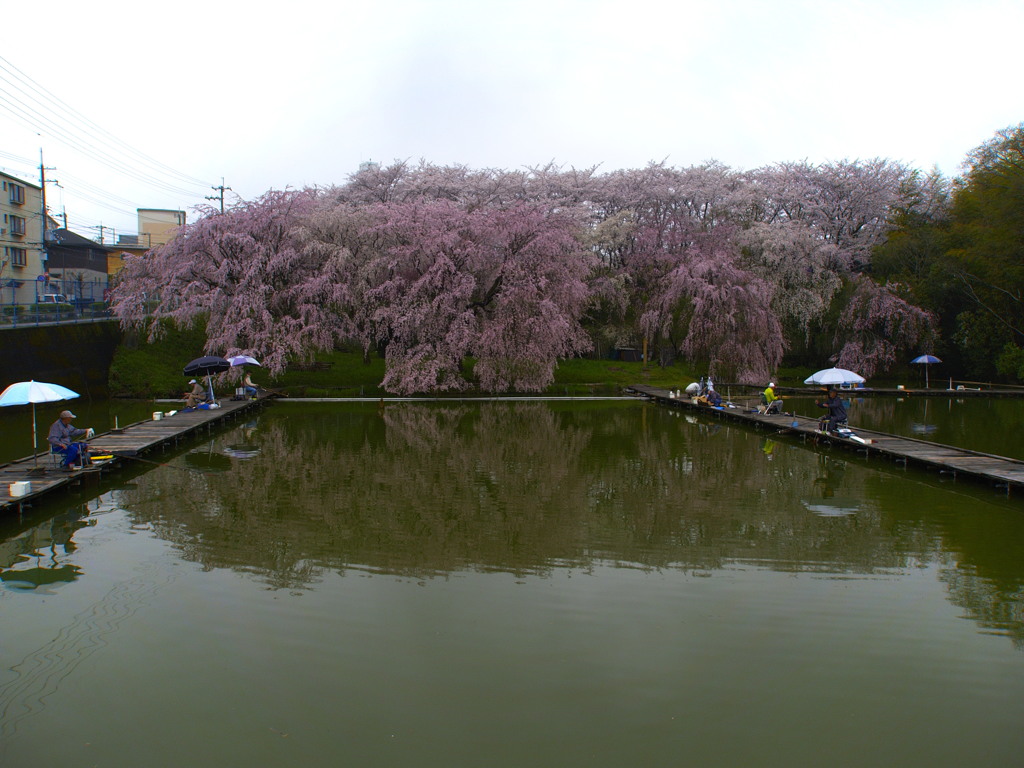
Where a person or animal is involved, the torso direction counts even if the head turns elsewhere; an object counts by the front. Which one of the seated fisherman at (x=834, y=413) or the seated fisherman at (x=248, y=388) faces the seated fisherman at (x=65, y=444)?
the seated fisherman at (x=834, y=413)

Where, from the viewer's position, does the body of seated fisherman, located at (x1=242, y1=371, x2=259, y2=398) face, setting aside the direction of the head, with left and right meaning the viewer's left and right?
facing to the right of the viewer

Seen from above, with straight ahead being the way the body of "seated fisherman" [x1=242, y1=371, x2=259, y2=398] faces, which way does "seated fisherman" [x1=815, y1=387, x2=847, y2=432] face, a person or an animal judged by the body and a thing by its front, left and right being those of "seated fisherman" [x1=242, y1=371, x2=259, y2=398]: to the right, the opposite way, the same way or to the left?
the opposite way

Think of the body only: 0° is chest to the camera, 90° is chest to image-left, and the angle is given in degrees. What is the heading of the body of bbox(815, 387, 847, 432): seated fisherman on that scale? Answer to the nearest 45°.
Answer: approximately 45°

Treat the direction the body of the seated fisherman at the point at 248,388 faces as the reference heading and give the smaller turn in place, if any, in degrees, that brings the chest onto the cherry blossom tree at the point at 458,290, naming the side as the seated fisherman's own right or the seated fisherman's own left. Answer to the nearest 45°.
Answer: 0° — they already face it

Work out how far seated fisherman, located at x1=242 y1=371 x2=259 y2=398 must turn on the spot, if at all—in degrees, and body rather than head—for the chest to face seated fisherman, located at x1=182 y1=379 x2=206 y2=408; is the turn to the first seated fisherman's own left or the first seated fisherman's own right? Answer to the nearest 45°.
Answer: approximately 135° to the first seated fisherman's own right
